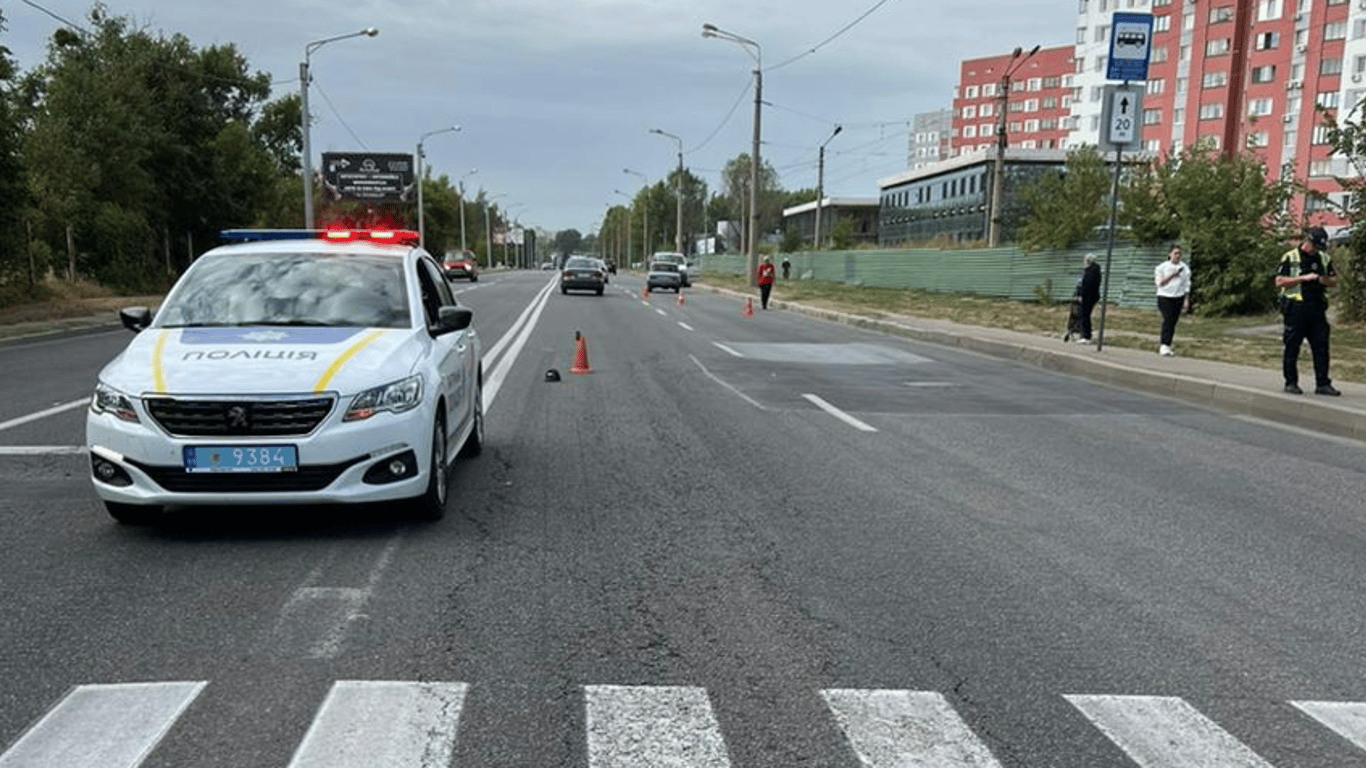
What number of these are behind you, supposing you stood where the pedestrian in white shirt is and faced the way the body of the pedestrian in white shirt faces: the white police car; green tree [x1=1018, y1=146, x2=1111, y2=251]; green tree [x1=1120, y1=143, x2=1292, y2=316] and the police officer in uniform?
2

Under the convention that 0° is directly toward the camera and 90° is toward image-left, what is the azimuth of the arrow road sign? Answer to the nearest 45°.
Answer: approximately 0°

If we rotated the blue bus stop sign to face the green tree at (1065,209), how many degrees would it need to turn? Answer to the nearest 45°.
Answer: approximately 180°

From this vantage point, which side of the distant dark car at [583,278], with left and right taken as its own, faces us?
back

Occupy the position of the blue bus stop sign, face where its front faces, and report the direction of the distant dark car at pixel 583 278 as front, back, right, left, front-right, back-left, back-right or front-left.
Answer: back-right

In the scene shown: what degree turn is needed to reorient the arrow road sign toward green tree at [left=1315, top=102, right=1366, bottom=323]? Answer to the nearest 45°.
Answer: approximately 135° to its left

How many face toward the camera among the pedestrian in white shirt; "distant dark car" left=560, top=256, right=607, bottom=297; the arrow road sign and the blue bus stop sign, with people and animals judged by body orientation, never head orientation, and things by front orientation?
3

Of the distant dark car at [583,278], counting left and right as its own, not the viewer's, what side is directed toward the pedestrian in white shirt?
back

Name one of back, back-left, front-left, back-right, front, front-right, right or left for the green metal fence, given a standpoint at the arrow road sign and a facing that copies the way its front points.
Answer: back

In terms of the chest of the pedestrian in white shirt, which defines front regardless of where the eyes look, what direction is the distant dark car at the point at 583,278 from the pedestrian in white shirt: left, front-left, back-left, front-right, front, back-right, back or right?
back-right
